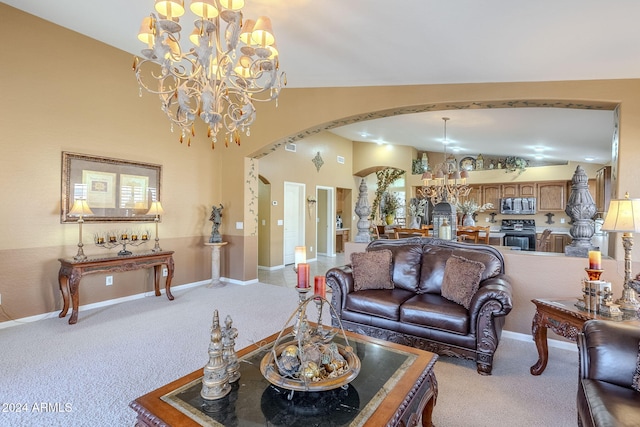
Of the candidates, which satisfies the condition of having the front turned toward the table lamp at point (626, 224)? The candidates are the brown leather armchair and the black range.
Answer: the black range

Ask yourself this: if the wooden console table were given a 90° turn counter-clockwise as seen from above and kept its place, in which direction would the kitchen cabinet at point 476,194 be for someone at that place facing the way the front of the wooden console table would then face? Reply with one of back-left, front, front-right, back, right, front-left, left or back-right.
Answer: front-right

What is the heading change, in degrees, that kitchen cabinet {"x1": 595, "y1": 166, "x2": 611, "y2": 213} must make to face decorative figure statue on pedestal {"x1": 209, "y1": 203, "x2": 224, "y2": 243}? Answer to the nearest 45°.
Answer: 0° — it already faces it

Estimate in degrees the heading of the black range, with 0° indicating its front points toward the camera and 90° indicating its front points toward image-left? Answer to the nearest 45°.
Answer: approximately 0°

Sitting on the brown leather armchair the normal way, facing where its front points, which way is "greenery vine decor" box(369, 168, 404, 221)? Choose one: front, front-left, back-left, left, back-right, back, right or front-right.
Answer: front-right

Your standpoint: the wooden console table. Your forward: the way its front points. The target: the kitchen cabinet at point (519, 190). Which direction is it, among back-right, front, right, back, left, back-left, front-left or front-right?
front-left

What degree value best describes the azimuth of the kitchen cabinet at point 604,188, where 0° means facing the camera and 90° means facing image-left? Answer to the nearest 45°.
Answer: approximately 45°

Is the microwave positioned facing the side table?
yes

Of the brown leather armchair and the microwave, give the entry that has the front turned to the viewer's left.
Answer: the brown leather armchair

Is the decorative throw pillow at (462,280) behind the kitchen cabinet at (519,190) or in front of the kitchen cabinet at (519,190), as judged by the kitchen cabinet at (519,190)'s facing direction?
in front

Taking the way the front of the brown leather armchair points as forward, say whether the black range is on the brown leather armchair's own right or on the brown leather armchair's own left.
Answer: on the brown leather armchair's own right

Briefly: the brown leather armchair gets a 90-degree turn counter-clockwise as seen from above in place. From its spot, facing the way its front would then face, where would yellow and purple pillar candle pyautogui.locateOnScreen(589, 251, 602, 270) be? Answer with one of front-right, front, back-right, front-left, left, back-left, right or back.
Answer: back

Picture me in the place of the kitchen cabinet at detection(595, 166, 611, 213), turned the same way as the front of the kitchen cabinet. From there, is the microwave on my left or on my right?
on my right

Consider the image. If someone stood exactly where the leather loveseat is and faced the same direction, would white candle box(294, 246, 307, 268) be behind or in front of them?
in front

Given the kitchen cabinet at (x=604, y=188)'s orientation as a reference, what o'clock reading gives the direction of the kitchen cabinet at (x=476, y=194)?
the kitchen cabinet at (x=476, y=194) is roughly at 2 o'clock from the kitchen cabinet at (x=604, y=188).

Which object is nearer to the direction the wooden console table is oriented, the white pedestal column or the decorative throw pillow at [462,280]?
the decorative throw pillow

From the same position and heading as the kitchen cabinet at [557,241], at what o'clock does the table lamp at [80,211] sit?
The table lamp is roughly at 1 o'clock from the kitchen cabinet.
